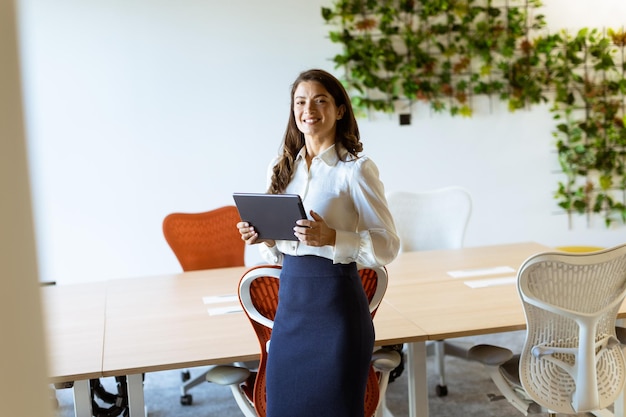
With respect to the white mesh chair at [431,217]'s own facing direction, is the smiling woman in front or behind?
in front

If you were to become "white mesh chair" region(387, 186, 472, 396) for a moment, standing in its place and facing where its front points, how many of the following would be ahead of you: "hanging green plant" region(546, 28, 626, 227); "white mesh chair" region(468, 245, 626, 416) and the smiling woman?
2

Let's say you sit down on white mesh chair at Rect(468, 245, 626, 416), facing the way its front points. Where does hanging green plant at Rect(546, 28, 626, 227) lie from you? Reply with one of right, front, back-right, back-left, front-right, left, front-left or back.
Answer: front-right

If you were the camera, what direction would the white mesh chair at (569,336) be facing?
facing away from the viewer and to the left of the viewer

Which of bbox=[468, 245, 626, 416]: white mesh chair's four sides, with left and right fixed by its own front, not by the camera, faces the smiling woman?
left

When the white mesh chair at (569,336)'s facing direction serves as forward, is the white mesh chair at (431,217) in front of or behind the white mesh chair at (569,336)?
in front

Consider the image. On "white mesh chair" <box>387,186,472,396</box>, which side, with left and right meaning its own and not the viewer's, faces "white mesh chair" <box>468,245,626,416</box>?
front

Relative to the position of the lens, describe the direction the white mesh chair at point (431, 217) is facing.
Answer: facing the viewer
